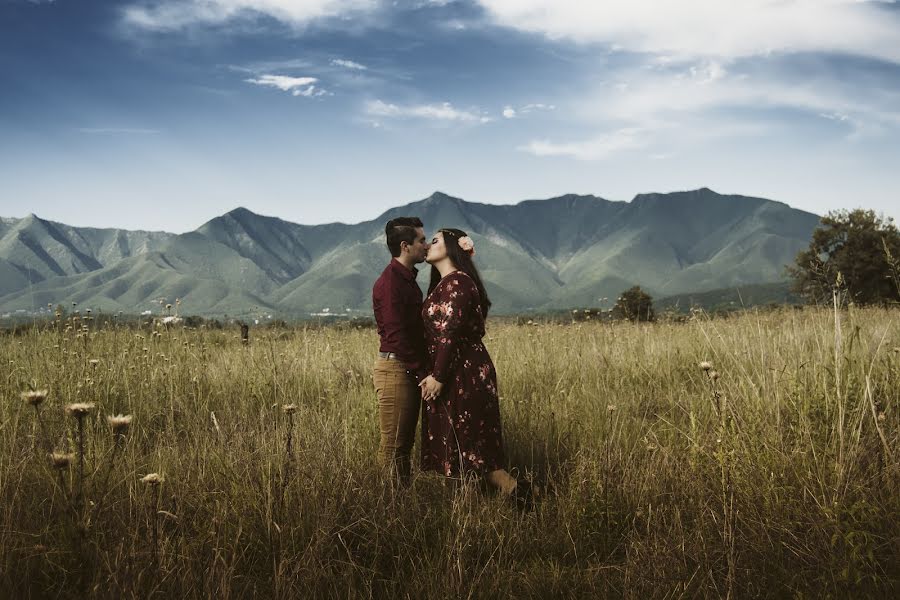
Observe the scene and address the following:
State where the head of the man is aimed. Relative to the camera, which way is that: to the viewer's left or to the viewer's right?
to the viewer's right

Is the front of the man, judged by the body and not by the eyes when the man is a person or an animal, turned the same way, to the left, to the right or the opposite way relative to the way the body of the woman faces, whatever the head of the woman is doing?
the opposite way

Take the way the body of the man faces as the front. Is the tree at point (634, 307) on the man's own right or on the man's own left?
on the man's own left

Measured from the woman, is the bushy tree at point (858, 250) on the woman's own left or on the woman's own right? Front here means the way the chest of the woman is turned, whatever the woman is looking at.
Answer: on the woman's own right

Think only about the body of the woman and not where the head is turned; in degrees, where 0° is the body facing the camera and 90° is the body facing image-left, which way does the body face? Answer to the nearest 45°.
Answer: approximately 90°

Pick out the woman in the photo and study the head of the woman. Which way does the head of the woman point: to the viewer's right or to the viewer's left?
to the viewer's left

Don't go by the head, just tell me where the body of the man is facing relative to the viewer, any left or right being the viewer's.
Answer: facing to the right of the viewer

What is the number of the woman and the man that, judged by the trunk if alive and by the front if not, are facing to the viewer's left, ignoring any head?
1
